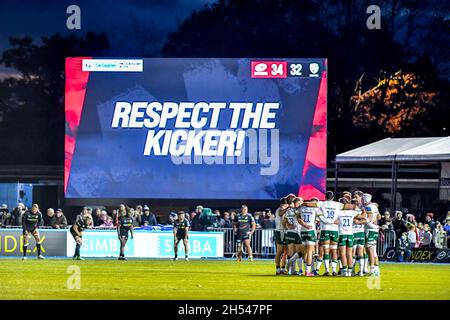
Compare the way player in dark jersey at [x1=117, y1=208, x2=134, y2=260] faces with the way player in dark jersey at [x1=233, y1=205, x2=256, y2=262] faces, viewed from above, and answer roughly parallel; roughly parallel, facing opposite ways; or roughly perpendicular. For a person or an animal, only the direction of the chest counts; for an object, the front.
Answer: roughly parallel

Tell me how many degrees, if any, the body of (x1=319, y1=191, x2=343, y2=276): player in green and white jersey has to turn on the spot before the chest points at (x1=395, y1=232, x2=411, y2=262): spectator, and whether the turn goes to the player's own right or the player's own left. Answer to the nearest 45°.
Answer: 0° — they already face them

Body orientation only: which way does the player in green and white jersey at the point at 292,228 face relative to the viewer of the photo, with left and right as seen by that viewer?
facing away from the viewer and to the right of the viewer

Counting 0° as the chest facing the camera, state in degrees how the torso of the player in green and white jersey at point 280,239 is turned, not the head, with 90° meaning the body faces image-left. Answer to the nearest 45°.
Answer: approximately 270°

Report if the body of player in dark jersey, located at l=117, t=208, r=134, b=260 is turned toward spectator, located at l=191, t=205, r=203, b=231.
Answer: no

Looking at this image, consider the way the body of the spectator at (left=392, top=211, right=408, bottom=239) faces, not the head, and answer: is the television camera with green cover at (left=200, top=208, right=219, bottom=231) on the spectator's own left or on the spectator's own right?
on the spectator's own right

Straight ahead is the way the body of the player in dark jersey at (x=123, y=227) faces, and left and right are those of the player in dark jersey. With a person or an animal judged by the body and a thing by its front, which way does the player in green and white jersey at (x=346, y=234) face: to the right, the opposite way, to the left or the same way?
the opposite way

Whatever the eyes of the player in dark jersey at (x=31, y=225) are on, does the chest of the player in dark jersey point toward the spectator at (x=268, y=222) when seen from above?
no

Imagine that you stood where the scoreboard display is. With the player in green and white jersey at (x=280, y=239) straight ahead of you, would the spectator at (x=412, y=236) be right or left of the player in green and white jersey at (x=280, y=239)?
left

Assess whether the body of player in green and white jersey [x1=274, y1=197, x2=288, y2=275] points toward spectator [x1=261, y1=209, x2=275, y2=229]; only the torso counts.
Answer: no

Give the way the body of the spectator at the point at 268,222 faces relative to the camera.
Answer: toward the camera

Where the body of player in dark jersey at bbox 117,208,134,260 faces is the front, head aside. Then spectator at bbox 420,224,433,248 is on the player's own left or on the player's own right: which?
on the player's own left

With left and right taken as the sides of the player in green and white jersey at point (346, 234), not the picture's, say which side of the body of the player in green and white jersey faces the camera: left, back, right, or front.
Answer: back

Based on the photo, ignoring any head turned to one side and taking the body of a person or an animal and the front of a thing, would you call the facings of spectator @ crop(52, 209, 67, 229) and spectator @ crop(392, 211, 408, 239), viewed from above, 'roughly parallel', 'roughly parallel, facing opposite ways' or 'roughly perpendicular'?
roughly parallel

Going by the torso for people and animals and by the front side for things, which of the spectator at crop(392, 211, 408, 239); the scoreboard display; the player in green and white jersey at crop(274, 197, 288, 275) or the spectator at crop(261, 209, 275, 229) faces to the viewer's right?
the player in green and white jersey
